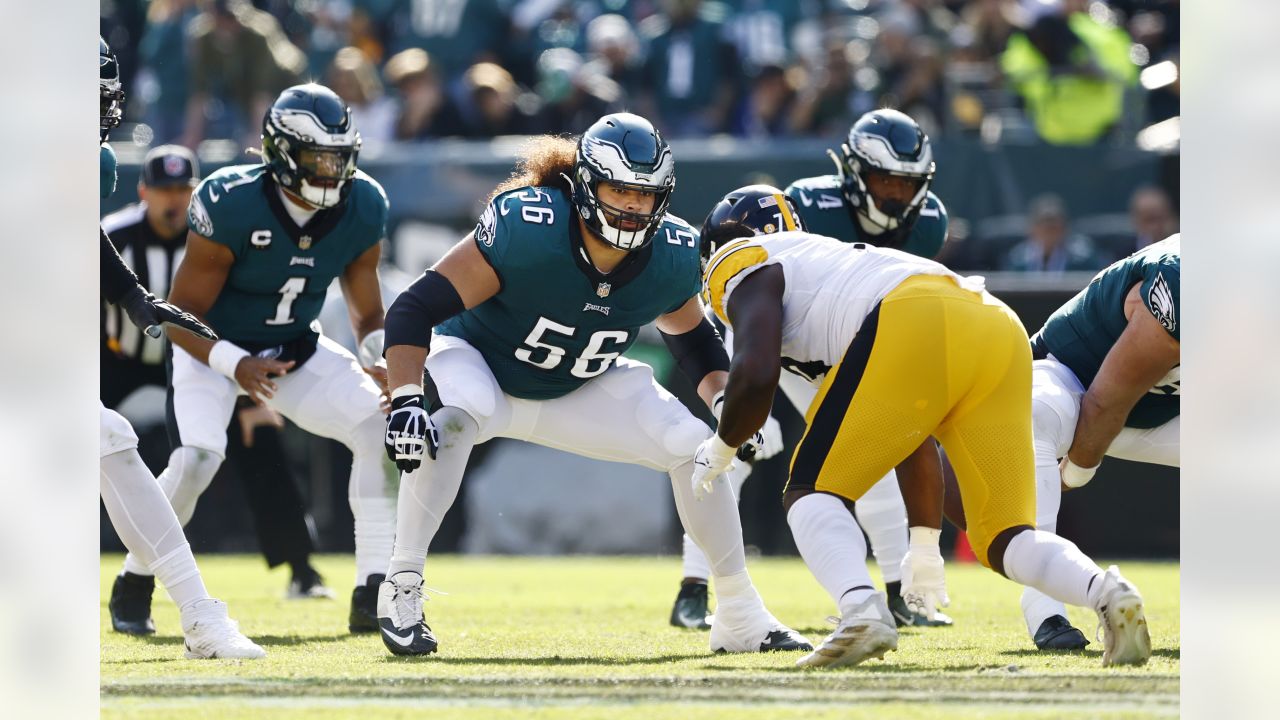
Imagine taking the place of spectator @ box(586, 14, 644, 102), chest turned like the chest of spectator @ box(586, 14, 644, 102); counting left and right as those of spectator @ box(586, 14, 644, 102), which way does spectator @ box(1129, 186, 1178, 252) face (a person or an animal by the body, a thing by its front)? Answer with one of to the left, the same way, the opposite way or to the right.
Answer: the same way

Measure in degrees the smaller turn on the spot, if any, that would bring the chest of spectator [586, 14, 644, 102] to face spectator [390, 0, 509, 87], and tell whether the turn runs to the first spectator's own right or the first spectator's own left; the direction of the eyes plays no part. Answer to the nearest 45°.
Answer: approximately 135° to the first spectator's own right

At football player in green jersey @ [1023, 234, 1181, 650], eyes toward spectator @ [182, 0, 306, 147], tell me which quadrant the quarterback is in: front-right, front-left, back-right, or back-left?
front-left

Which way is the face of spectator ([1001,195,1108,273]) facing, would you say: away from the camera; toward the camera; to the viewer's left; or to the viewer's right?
toward the camera

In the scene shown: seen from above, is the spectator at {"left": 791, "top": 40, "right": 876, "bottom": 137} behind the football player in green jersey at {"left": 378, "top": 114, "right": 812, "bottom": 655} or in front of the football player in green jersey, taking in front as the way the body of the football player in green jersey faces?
behind

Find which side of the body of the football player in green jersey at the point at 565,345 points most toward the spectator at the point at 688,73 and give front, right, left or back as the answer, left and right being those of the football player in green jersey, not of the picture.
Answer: back

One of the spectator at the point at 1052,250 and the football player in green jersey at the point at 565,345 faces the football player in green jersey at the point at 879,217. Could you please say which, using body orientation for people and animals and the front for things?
the spectator

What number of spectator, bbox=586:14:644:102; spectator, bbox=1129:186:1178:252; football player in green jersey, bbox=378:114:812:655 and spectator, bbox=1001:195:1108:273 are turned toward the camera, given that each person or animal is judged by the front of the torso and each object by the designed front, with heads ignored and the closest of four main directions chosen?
4

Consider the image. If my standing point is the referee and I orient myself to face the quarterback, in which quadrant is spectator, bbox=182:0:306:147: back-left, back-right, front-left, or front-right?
back-left

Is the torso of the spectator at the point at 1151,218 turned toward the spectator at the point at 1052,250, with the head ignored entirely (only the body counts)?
no

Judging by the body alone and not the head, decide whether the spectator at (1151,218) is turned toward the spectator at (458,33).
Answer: no

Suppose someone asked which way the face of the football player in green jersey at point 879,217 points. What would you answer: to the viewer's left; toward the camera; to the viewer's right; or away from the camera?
toward the camera

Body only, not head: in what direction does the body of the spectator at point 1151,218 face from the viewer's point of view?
toward the camera

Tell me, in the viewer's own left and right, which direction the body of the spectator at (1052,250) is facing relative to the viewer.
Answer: facing the viewer

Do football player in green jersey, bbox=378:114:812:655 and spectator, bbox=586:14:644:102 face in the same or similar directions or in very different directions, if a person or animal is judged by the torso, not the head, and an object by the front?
same or similar directions

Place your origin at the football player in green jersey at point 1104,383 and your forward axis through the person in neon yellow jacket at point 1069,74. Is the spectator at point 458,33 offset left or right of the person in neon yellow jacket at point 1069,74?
left

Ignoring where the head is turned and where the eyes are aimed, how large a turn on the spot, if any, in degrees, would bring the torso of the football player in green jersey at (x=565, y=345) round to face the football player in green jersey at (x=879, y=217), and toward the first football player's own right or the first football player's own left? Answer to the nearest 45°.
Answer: approximately 135° to the first football player's own left

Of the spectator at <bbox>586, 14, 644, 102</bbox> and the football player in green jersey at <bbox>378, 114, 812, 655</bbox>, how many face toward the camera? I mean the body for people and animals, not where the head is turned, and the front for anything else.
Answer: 2
